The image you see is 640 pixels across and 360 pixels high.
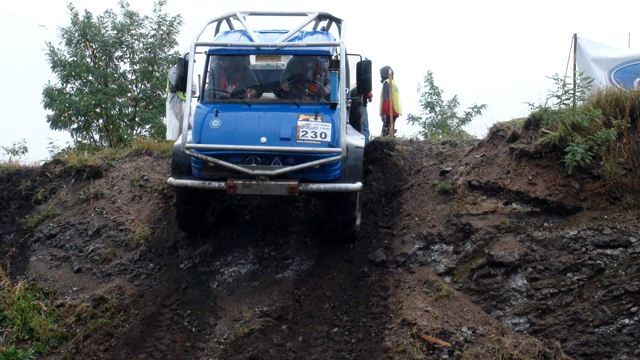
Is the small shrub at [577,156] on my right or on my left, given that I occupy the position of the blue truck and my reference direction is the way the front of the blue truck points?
on my left

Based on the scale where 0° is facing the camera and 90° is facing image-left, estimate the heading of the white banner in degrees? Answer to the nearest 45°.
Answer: approximately 0°

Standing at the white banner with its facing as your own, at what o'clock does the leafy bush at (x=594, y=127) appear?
The leafy bush is roughly at 12 o'clock from the white banner.

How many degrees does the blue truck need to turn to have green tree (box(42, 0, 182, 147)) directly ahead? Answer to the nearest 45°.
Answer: approximately 135° to its right

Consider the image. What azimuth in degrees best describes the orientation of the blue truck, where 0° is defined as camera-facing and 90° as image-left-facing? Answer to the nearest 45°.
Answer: approximately 0°

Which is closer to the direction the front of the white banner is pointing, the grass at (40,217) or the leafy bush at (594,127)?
the leafy bush

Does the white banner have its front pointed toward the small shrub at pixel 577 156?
yes

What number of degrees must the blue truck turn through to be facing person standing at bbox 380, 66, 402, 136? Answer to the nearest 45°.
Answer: approximately 135° to its left

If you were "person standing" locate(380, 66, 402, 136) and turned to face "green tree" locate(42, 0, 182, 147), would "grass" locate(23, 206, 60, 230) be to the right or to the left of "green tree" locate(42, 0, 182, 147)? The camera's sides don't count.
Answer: left

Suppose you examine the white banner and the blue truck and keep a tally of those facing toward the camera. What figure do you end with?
2

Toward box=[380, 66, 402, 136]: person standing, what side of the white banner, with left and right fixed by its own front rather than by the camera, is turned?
right
